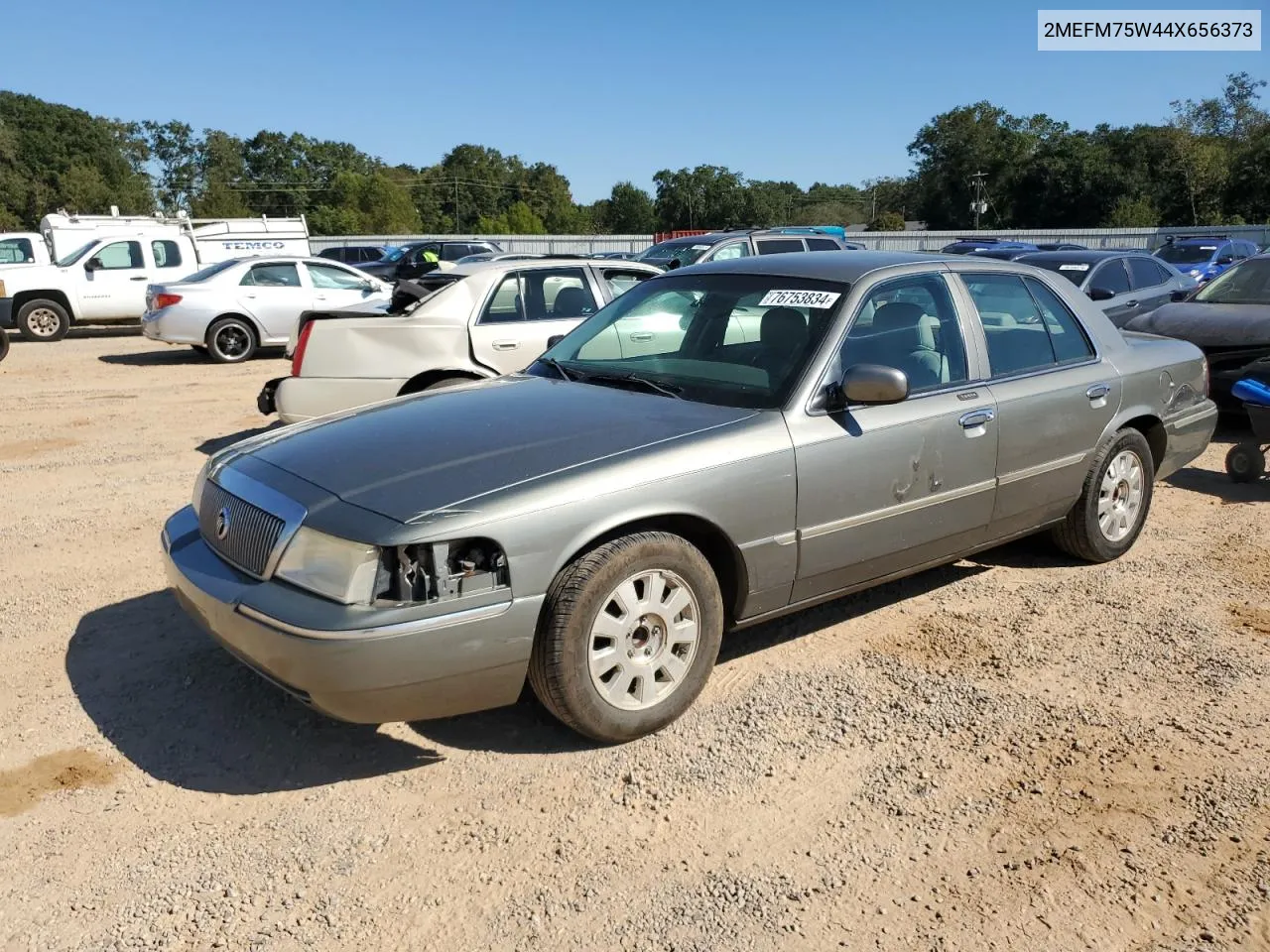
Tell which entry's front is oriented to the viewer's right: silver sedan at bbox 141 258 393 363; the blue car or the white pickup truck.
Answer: the silver sedan

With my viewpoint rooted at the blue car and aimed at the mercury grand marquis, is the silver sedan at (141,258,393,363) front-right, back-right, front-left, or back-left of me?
front-right

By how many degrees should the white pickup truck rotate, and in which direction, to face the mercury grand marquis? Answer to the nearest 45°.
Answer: approximately 90° to its left

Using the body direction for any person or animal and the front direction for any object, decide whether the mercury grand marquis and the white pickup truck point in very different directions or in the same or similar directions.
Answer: same or similar directions

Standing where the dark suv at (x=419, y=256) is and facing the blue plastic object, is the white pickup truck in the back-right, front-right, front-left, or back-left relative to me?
front-right

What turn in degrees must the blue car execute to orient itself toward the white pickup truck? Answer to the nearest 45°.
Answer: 0° — it already faces it

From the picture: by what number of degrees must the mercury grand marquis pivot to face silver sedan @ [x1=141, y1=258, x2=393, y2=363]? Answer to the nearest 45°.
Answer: approximately 90° to its right

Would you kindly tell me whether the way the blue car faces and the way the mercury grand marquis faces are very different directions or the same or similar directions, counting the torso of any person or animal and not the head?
same or similar directions

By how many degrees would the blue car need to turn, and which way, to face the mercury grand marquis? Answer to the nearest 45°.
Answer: approximately 45° to its left

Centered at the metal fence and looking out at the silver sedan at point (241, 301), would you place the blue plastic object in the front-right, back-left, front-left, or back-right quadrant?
front-left

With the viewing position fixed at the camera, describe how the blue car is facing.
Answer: facing the viewer and to the left of the viewer

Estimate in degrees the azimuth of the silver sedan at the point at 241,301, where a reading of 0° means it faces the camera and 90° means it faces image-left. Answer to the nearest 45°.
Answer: approximately 270°

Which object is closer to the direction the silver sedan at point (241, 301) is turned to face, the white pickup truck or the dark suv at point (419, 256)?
the dark suv

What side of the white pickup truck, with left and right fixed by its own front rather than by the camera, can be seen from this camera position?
left

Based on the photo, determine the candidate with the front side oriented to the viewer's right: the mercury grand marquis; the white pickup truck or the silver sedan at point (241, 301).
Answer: the silver sedan
